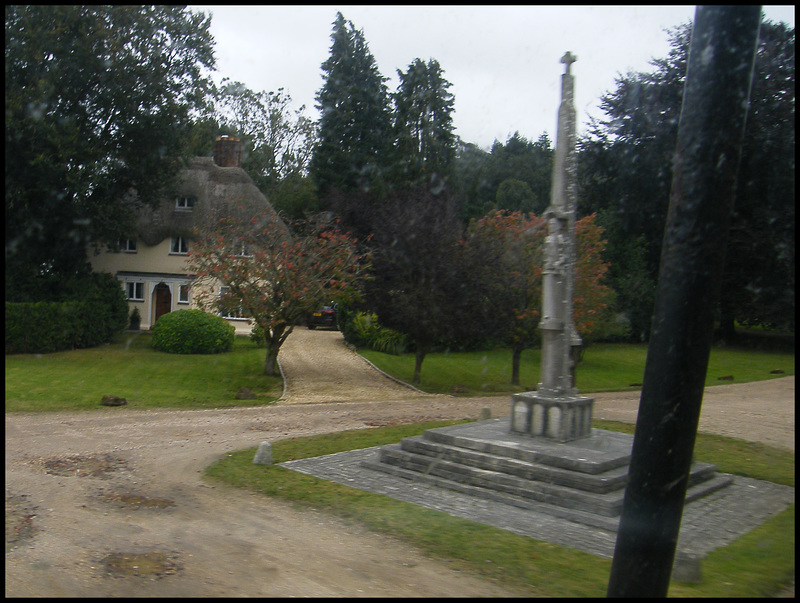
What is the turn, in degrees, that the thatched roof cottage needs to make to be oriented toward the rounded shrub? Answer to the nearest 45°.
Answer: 0° — it already faces it

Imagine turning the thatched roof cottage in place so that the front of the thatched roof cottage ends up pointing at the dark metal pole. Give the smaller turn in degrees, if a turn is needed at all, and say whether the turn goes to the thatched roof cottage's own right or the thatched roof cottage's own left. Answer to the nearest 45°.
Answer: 0° — it already faces it

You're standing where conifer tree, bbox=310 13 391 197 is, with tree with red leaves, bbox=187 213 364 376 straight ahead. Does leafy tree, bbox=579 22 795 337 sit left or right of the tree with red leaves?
left

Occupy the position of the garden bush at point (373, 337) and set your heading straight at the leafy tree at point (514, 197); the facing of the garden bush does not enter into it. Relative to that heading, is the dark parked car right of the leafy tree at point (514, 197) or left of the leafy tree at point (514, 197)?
left

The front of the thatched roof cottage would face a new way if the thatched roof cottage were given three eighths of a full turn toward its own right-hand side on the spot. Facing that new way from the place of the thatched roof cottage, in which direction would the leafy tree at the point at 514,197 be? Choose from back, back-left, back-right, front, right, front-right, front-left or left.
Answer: back-right

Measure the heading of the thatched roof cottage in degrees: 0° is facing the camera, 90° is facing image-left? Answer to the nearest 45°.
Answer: approximately 0°

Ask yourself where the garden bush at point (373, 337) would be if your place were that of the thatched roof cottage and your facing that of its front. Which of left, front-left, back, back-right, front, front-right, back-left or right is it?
front-left

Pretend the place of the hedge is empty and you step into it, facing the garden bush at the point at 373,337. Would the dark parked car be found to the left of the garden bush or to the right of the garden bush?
left

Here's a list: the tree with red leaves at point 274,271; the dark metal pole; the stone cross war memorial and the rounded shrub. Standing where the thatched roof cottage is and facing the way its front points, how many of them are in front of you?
4
